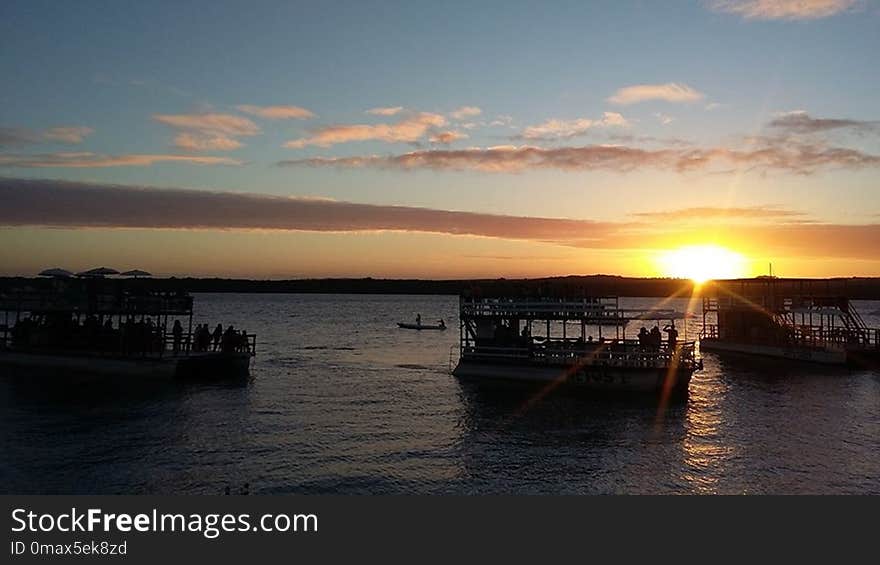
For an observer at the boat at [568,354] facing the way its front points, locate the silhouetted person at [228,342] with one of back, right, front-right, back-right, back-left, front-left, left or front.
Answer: back

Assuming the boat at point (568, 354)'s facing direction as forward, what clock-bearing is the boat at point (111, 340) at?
the boat at point (111, 340) is roughly at 6 o'clock from the boat at point (568, 354).

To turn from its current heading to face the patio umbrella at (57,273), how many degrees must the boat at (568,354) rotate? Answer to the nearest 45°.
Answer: approximately 180°

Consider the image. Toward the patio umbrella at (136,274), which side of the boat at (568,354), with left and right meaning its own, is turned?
back

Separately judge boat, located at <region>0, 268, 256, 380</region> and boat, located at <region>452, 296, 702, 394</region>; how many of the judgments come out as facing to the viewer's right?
2

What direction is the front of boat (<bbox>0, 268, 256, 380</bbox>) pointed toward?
to the viewer's right

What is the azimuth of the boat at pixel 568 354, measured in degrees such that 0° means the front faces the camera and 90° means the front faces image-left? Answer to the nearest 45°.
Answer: approximately 270°
